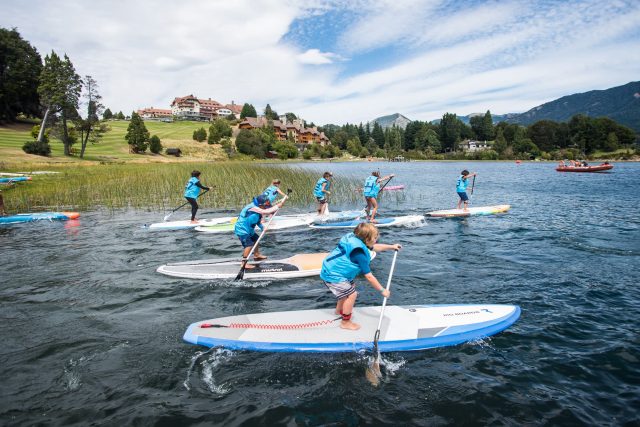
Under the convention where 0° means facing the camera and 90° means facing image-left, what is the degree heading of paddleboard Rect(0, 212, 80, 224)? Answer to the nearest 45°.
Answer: approximately 270°

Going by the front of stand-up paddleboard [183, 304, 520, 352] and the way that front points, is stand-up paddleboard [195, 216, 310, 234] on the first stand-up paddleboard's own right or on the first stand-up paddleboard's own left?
on the first stand-up paddleboard's own left

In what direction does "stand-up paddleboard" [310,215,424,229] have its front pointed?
to the viewer's right

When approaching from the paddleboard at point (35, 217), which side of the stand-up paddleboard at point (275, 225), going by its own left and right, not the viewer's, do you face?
back

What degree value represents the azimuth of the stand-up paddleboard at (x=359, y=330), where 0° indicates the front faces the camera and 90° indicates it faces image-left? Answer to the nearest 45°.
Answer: approximately 270°

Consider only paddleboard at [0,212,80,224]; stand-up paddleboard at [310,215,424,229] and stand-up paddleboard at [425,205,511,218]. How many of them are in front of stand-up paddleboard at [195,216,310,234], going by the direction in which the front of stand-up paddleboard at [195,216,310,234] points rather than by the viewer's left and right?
2

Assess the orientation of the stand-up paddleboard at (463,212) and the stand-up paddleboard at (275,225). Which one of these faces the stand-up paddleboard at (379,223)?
the stand-up paddleboard at (275,225)

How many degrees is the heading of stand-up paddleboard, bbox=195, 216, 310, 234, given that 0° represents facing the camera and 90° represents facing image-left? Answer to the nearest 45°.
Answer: approximately 270°

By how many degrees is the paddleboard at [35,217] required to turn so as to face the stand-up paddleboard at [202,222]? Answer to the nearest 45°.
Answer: approximately 45° to its right

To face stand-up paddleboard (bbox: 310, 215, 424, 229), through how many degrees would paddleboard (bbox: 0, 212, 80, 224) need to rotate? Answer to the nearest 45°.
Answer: approximately 45° to its right

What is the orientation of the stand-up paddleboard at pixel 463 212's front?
to the viewer's right
